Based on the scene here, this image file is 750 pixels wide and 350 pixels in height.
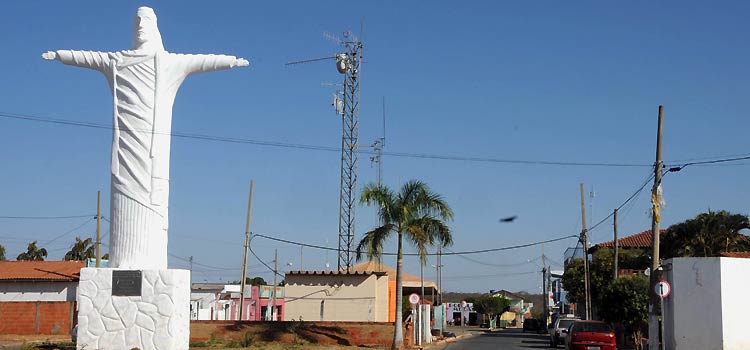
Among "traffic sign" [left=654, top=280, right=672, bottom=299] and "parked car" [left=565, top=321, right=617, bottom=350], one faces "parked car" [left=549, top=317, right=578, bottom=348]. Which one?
"parked car" [left=565, top=321, right=617, bottom=350]

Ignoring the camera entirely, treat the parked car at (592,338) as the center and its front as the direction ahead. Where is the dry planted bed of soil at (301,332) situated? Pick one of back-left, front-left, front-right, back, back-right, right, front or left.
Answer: left

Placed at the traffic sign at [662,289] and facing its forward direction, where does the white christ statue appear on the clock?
The white christ statue is roughly at 2 o'clock from the traffic sign.

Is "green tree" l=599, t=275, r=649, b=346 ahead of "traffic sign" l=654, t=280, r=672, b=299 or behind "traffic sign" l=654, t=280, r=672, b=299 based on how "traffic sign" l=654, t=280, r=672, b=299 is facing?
behind

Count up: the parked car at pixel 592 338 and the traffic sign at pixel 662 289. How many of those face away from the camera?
1

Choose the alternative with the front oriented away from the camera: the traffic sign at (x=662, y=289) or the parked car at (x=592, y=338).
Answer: the parked car

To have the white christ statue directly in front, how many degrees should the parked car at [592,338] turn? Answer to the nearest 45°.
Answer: approximately 135° to its left

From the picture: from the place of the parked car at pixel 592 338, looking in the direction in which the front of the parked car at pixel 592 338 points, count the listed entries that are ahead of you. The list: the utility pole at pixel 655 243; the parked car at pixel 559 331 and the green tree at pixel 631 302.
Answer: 2

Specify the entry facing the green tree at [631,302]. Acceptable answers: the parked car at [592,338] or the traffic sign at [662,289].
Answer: the parked car

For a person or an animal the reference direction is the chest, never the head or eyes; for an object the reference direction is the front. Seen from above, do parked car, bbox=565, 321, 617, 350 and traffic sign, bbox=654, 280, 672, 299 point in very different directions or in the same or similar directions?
very different directions

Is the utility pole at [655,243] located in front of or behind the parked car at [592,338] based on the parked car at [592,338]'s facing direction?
behind

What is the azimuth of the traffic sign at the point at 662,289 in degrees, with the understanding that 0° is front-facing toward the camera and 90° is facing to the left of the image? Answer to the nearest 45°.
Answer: approximately 0°

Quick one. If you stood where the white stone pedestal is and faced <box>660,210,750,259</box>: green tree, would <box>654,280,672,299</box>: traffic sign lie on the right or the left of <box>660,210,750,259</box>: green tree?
right

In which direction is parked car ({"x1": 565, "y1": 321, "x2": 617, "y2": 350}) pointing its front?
away from the camera
